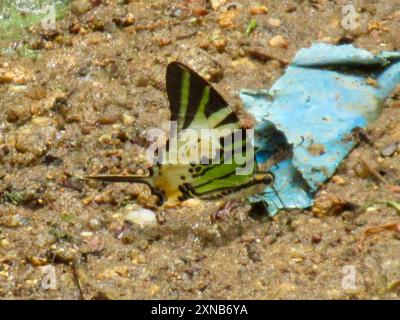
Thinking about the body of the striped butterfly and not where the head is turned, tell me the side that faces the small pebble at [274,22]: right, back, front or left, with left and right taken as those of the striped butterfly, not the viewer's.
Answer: left

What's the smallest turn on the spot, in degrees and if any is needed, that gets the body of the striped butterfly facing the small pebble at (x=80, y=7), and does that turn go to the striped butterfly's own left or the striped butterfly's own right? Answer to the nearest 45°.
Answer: approximately 135° to the striped butterfly's own left

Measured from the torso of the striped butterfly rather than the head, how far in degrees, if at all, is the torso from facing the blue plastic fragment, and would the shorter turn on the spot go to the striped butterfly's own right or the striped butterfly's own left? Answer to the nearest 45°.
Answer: approximately 45° to the striped butterfly's own left

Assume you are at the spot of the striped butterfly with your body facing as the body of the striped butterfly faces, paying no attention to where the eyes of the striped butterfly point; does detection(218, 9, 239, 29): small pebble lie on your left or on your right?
on your left

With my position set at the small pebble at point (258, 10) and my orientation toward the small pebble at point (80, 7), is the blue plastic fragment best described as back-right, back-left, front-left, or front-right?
back-left

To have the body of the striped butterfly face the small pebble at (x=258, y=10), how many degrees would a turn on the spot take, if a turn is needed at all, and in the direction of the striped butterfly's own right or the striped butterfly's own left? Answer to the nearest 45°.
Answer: approximately 90° to the striped butterfly's own left

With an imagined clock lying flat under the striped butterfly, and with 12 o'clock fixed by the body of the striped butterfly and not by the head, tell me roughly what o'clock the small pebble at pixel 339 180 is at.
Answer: The small pebble is roughly at 12 o'clock from the striped butterfly.

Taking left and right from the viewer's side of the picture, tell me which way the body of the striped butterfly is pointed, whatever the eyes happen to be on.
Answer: facing to the right of the viewer

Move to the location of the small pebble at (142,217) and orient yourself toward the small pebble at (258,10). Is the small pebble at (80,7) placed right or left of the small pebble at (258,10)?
left
